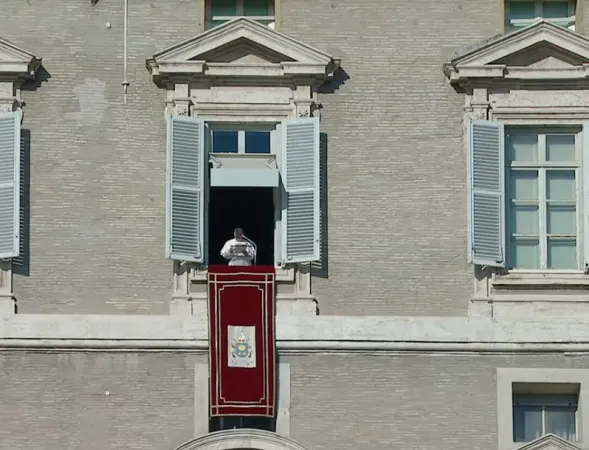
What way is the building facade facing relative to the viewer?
toward the camera

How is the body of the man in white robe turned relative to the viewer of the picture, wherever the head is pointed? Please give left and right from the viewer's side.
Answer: facing the viewer

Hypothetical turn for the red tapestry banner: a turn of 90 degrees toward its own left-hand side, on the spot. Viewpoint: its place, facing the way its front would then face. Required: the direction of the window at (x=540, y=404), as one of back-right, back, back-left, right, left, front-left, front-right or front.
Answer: front

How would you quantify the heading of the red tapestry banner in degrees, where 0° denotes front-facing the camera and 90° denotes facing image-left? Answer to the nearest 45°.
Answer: approximately 0°

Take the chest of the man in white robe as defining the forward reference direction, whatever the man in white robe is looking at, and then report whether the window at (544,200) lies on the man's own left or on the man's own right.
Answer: on the man's own left

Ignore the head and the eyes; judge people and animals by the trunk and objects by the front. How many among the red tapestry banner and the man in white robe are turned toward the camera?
2

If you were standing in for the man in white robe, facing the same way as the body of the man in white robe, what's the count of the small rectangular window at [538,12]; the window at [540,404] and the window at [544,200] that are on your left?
3
